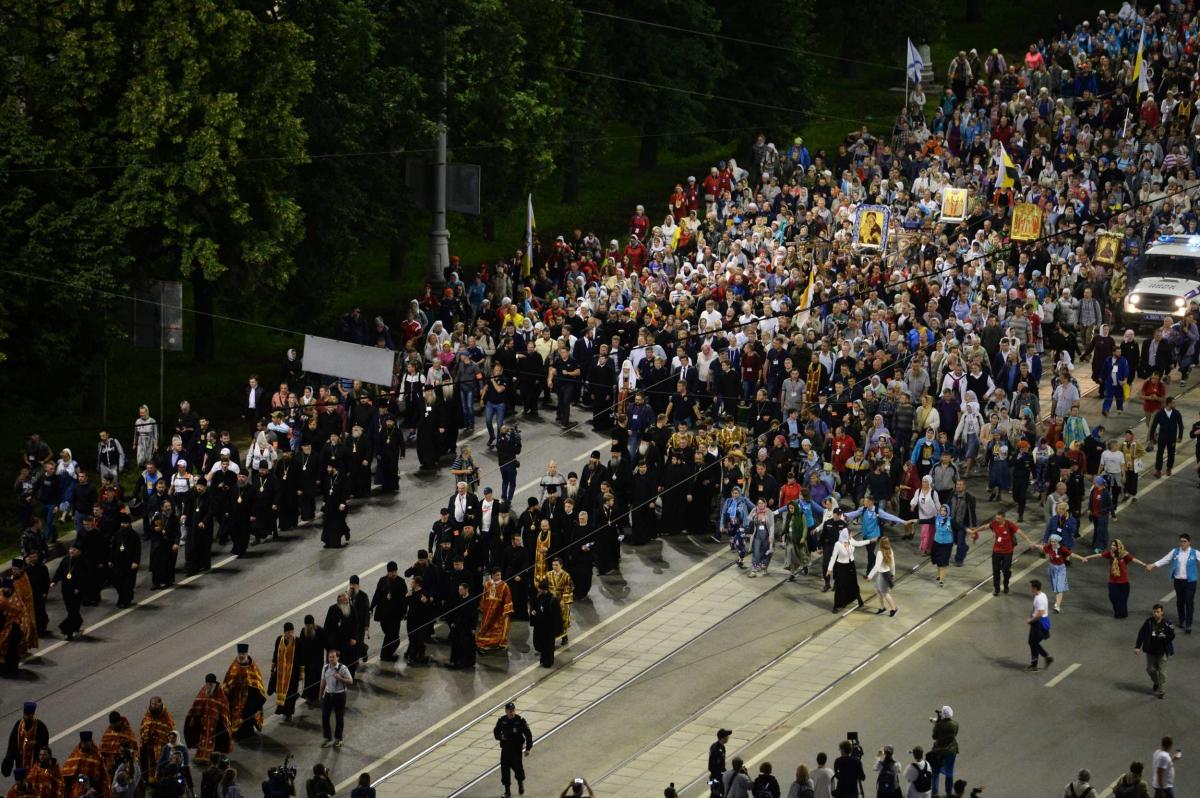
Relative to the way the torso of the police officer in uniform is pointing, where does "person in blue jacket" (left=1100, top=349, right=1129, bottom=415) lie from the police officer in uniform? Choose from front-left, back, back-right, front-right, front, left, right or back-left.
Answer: back-left

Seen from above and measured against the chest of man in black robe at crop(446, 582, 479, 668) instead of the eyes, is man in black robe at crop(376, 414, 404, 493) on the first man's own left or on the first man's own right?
on the first man's own right

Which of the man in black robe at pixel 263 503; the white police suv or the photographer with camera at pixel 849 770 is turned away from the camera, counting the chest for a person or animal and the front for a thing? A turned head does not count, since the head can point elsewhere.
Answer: the photographer with camera

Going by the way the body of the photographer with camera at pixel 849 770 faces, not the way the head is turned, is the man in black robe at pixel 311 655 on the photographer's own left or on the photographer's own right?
on the photographer's own left

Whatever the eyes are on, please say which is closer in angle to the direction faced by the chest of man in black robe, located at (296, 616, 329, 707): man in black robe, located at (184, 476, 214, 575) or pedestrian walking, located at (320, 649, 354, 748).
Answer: the pedestrian walking

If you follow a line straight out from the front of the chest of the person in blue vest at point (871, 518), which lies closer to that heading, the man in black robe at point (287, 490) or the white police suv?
the man in black robe

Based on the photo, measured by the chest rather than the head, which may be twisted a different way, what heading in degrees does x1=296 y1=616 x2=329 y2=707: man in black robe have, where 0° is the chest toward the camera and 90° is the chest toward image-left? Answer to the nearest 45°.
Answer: approximately 45°

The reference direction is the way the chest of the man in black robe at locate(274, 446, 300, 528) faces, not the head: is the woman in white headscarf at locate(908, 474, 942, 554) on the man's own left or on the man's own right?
on the man's own left

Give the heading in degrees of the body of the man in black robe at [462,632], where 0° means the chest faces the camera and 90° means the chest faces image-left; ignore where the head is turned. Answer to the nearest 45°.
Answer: approximately 45°

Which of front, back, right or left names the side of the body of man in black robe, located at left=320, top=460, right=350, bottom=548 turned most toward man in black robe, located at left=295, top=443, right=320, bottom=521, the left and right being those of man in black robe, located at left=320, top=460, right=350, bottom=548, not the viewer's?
right

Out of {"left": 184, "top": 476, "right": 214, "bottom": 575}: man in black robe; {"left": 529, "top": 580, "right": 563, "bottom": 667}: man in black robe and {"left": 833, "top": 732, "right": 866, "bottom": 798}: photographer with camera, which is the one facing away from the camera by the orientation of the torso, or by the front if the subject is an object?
the photographer with camera

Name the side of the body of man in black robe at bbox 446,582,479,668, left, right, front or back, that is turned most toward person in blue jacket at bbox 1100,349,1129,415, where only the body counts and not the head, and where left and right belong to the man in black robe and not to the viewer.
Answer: back

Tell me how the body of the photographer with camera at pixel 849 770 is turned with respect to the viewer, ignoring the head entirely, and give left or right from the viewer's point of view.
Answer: facing away from the viewer
